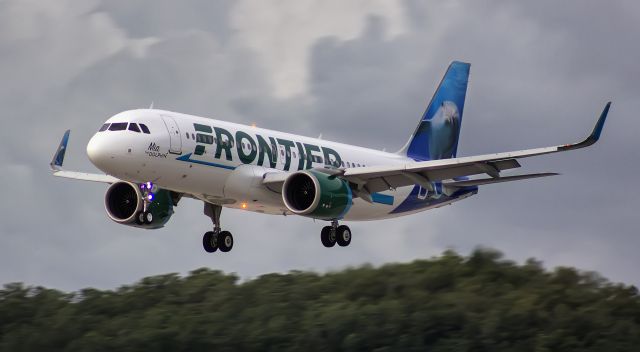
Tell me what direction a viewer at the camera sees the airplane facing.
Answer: facing the viewer and to the left of the viewer
